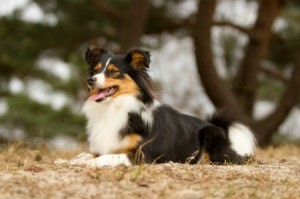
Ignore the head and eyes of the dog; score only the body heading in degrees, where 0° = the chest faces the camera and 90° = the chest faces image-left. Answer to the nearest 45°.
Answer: approximately 45°

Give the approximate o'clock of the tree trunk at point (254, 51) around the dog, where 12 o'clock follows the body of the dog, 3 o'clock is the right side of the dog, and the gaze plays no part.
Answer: The tree trunk is roughly at 5 o'clock from the dog.

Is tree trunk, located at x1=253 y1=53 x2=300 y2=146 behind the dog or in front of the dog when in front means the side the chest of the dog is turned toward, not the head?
behind
